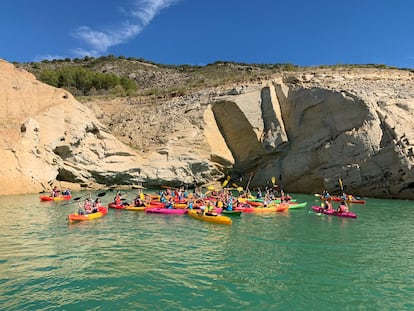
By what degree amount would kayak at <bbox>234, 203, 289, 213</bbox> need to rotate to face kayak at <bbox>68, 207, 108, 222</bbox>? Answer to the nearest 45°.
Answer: approximately 135° to its right

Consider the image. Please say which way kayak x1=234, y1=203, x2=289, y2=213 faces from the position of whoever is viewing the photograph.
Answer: facing to the right of the viewer

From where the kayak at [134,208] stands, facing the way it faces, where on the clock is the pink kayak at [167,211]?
The pink kayak is roughly at 7 o'clock from the kayak.

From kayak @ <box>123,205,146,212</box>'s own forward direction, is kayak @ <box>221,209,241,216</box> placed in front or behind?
behind

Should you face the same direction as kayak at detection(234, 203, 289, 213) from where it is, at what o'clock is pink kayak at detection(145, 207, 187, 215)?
The pink kayak is roughly at 5 o'clock from the kayak.

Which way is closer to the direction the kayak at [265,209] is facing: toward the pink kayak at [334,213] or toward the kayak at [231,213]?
the pink kayak

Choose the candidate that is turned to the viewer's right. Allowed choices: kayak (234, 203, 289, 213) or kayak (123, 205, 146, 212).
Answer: kayak (234, 203, 289, 213)

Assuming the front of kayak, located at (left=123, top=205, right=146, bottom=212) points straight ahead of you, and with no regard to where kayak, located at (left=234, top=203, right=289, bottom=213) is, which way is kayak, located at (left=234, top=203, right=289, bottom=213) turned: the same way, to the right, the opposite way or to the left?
the opposite way

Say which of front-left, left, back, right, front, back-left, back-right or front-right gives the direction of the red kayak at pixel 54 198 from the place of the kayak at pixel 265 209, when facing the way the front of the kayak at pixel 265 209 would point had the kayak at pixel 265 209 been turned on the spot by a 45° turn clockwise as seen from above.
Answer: back-right
